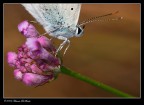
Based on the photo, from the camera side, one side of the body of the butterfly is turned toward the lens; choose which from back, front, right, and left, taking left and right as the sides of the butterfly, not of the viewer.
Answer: right
